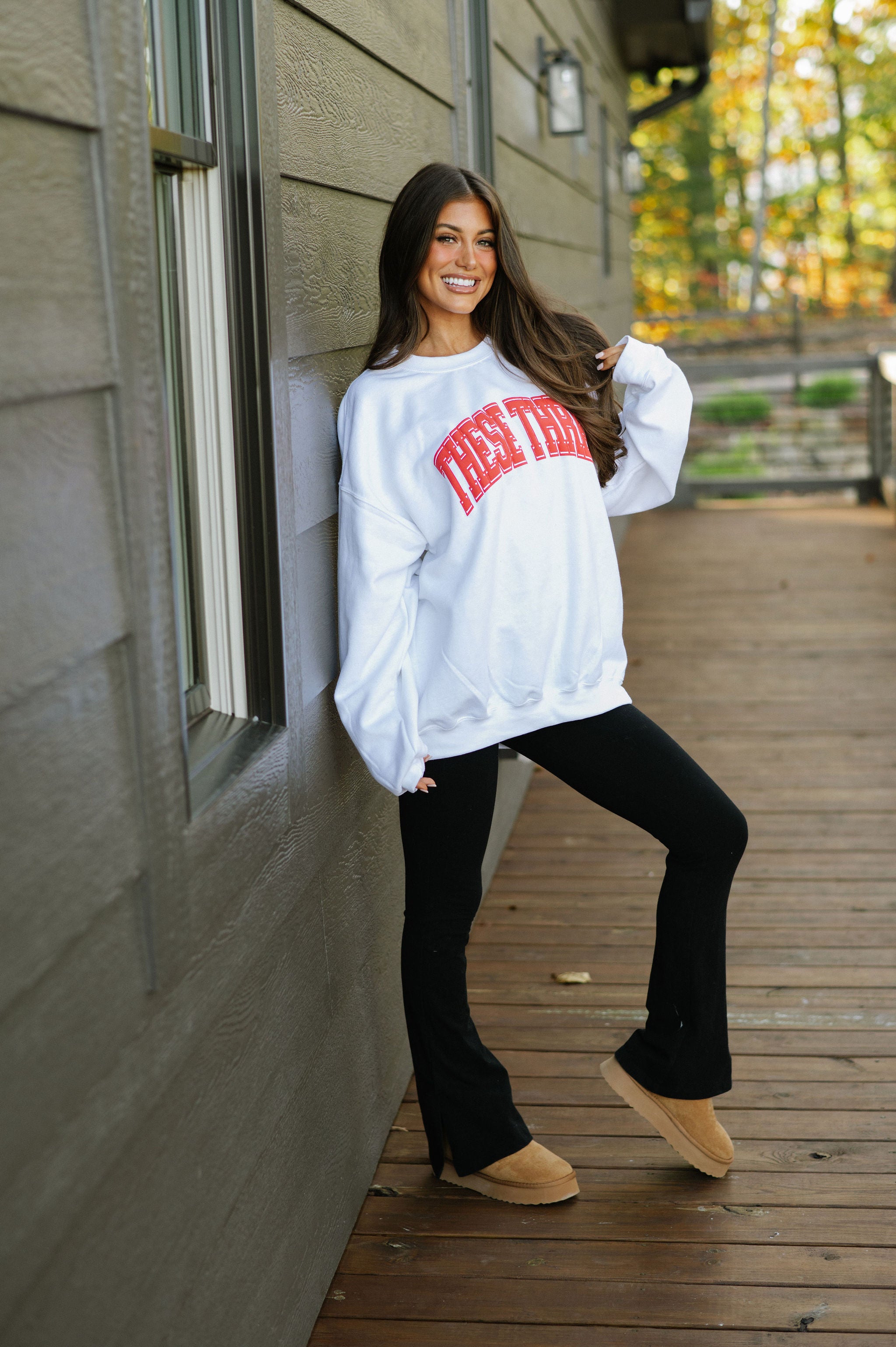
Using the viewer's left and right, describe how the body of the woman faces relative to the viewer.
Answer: facing the viewer and to the right of the viewer

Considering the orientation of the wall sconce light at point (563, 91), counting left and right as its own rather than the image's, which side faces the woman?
right

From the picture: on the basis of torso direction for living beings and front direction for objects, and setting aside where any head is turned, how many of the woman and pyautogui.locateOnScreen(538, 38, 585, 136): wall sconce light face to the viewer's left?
0

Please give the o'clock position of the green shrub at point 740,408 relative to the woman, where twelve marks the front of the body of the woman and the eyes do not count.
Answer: The green shrub is roughly at 8 o'clock from the woman.

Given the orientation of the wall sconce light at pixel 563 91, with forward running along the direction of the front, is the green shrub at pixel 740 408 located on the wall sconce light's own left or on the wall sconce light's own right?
on the wall sconce light's own left

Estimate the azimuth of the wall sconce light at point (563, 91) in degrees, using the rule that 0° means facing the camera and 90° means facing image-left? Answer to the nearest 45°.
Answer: approximately 270°

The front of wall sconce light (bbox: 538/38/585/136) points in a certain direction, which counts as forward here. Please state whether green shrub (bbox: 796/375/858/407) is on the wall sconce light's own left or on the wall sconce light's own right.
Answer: on the wall sconce light's own left

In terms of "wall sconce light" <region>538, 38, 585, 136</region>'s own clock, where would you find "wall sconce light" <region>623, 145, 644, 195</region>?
"wall sconce light" <region>623, 145, 644, 195</region> is roughly at 9 o'clock from "wall sconce light" <region>538, 38, 585, 136</region>.

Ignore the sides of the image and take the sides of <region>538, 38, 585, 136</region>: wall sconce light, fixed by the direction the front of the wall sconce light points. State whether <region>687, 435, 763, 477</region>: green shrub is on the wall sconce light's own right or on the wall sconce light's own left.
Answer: on the wall sconce light's own left

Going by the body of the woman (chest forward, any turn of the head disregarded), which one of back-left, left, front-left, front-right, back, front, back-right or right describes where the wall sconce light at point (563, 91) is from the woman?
back-left
